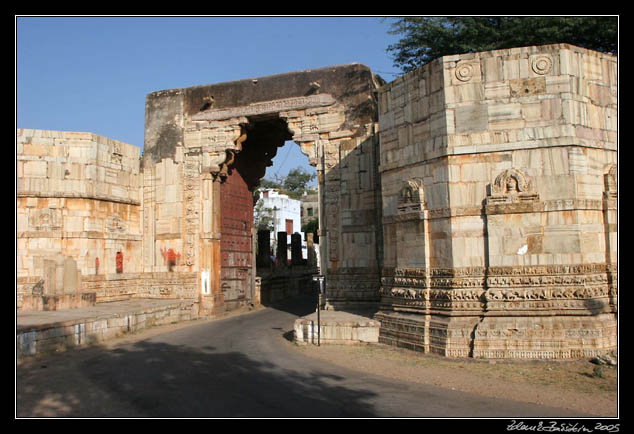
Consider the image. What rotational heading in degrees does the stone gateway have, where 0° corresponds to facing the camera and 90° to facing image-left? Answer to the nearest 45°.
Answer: approximately 45°
